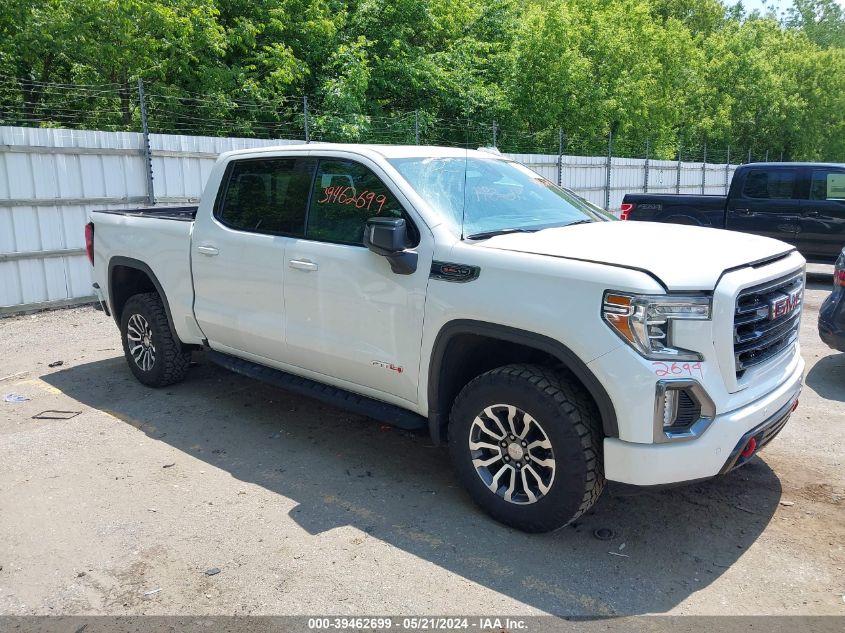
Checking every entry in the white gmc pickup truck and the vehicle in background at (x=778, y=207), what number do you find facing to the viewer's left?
0

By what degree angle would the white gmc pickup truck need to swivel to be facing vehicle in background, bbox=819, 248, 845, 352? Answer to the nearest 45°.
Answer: approximately 90° to its left

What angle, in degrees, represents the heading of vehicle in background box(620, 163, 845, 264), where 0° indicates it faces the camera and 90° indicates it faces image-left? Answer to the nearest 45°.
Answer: approximately 270°

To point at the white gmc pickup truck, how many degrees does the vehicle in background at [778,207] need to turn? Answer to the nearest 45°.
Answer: approximately 90° to its right

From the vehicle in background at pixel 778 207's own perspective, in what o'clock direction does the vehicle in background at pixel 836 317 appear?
the vehicle in background at pixel 836 317 is roughly at 3 o'clock from the vehicle in background at pixel 778 207.

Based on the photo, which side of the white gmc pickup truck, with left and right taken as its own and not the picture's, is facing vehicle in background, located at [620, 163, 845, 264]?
left

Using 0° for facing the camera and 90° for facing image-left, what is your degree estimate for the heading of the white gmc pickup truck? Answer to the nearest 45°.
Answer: approximately 315°

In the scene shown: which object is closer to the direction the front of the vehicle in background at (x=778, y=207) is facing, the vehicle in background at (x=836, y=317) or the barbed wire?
the vehicle in background

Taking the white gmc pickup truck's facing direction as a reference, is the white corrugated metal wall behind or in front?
behind

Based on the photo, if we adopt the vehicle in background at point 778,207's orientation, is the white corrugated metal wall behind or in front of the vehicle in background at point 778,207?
behind
